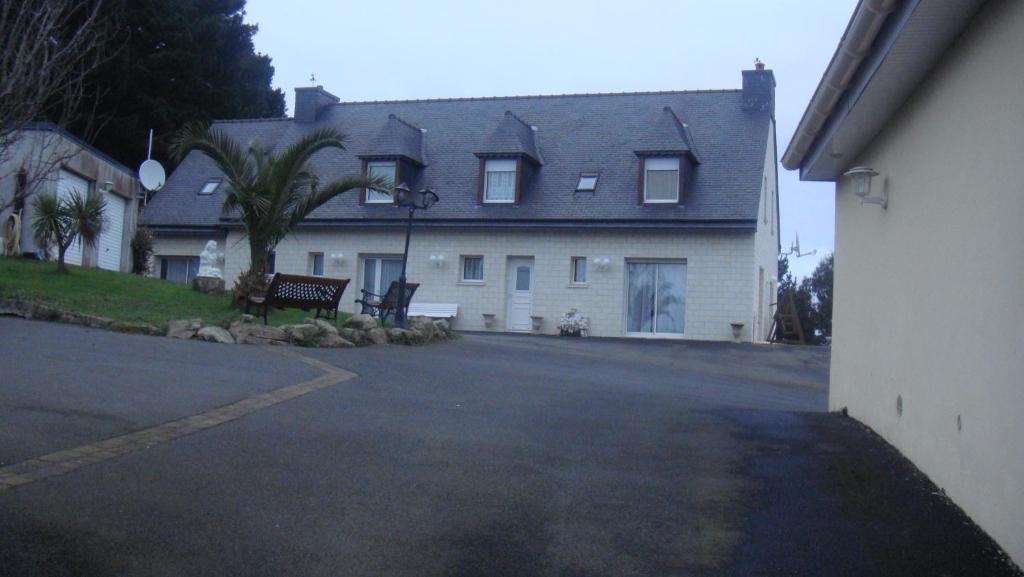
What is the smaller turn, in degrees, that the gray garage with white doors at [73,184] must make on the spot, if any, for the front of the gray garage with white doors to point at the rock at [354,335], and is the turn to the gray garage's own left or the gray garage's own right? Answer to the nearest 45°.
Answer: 0° — it already faces it

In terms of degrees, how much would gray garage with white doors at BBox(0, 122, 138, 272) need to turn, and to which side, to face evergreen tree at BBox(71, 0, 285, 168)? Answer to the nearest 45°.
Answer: approximately 135° to its left

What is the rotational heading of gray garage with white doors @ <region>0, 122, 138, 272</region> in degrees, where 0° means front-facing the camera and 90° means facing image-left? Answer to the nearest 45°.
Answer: approximately 315°

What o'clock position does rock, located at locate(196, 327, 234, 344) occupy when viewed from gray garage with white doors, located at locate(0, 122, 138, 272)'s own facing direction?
The rock is roughly at 1 o'clock from the gray garage with white doors.

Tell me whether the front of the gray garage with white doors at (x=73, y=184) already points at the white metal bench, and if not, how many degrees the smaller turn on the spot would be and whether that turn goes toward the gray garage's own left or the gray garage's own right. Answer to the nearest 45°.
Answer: approximately 45° to the gray garage's own left

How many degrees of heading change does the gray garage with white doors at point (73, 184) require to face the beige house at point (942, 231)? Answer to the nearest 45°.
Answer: approximately 45° to its right

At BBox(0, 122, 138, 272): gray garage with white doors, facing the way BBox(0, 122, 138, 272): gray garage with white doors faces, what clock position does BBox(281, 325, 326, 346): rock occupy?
The rock is roughly at 1 o'clock from the gray garage with white doors.

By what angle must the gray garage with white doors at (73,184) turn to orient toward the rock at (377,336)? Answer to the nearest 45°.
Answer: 0° — it already faces it
